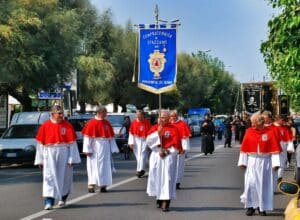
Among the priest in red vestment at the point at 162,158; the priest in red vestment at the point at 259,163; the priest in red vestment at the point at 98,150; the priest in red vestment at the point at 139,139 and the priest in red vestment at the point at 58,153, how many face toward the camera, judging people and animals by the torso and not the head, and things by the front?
5

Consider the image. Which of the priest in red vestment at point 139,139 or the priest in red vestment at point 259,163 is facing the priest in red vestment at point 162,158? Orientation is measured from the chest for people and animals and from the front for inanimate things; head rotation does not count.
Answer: the priest in red vestment at point 139,139

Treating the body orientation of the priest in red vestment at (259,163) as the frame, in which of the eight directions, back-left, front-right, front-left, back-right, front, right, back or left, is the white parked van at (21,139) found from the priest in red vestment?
back-right

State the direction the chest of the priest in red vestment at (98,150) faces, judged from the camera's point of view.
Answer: toward the camera

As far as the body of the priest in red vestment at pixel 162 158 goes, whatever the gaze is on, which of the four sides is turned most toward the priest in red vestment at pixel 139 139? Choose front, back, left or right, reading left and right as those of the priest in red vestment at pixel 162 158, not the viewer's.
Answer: back

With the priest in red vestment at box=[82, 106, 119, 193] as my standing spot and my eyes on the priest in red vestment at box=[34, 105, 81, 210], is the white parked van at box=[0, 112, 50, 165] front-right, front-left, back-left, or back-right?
back-right

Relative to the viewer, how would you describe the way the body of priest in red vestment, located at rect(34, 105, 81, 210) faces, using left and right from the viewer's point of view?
facing the viewer

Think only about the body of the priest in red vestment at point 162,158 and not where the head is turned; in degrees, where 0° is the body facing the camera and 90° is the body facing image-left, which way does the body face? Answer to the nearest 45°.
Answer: approximately 0°

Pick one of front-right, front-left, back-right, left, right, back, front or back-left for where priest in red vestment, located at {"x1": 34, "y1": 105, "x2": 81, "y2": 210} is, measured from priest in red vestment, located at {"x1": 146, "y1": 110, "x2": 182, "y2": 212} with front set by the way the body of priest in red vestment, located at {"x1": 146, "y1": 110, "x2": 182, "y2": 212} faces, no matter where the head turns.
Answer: right

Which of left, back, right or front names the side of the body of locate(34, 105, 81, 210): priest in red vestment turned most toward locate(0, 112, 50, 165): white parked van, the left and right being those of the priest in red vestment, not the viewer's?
back

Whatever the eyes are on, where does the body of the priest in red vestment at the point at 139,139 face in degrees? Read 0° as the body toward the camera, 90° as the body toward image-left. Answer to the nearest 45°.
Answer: approximately 0°
